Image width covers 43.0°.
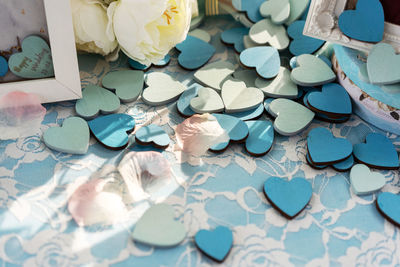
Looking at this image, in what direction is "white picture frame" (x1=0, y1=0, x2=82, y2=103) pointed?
toward the camera

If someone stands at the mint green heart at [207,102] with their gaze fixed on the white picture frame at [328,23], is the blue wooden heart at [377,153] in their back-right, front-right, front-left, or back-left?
front-right

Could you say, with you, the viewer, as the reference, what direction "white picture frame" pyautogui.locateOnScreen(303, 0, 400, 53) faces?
facing the viewer

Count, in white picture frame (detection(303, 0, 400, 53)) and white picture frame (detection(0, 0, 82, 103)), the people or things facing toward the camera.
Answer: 2

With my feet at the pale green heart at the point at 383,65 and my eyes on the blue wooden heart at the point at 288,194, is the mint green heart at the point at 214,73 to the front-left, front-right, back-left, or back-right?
front-right
